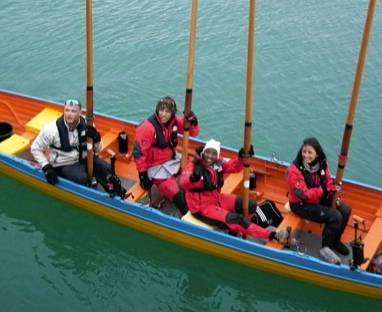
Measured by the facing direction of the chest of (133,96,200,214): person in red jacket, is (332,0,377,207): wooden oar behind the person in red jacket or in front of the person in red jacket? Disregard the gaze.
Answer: in front

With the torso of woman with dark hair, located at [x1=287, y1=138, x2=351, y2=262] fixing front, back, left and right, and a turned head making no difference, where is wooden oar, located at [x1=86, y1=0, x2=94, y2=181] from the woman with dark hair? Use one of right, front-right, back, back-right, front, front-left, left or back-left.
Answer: back-right

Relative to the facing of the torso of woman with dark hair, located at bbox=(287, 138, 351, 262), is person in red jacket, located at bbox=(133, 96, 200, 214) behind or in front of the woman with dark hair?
behind

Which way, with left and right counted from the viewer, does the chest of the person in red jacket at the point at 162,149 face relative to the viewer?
facing the viewer and to the right of the viewer

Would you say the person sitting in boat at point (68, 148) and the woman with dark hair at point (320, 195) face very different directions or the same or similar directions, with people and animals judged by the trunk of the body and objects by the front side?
same or similar directions

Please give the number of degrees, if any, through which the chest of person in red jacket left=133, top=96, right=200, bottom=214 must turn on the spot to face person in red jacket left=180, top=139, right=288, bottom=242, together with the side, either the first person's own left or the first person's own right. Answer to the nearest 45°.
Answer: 0° — they already face them

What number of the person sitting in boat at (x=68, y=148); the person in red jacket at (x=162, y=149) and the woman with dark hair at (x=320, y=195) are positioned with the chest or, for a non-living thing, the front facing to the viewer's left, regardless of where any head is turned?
0

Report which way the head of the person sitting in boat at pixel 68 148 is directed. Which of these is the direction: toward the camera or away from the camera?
toward the camera

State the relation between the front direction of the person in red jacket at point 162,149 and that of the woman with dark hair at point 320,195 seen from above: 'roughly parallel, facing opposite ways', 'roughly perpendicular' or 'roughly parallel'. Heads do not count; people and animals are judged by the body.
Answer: roughly parallel

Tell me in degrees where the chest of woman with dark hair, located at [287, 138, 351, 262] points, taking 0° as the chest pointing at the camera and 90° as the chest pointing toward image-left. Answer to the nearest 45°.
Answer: approximately 315°

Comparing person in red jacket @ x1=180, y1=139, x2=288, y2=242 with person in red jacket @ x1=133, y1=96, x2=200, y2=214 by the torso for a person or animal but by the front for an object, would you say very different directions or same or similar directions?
same or similar directions

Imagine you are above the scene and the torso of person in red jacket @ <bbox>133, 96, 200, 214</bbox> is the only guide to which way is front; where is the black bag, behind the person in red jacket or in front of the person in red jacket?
in front
